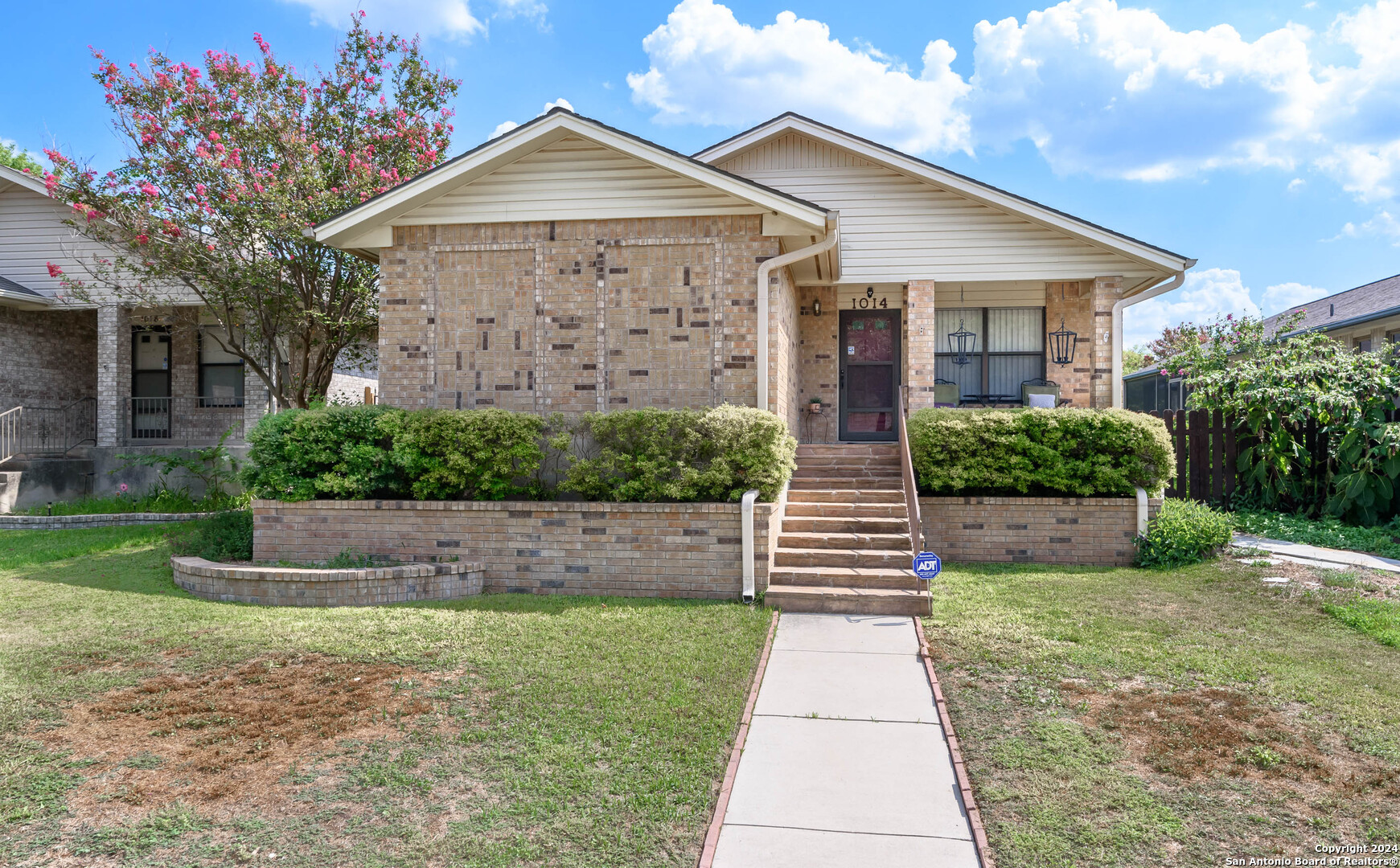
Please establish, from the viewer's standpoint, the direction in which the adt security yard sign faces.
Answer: facing the viewer

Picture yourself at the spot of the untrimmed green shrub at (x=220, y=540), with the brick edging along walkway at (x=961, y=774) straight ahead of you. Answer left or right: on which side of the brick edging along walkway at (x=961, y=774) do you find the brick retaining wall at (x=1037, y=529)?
left

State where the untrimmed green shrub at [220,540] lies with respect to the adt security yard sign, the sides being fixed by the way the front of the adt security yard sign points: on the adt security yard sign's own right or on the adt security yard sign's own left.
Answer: on the adt security yard sign's own right

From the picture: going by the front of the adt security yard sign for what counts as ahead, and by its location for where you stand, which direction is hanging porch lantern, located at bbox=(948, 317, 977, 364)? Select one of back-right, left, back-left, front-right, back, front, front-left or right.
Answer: back

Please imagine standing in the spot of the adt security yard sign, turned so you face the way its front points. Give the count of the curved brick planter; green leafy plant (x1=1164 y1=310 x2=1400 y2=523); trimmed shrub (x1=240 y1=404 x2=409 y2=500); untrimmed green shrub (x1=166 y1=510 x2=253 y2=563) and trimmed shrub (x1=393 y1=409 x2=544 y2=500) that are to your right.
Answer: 4

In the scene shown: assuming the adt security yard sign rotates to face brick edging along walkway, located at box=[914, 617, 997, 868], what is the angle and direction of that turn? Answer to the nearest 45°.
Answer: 0° — it already faces it

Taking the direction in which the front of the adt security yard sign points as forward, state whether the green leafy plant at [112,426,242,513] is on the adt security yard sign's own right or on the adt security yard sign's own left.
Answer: on the adt security yard sign's own right

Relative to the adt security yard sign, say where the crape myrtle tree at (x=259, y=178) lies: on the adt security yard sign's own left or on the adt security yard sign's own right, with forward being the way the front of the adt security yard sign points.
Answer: on the adt security yard sign's own right

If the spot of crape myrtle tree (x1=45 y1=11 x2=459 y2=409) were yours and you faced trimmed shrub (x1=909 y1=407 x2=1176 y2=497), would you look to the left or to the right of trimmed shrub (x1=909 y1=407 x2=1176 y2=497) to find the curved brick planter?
right

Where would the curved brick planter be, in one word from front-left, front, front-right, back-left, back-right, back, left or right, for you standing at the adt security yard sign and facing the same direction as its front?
right

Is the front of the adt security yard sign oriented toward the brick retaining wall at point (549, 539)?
no

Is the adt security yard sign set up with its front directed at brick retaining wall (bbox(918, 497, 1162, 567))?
no

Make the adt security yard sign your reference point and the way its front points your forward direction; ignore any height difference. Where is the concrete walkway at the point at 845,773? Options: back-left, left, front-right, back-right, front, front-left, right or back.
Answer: front

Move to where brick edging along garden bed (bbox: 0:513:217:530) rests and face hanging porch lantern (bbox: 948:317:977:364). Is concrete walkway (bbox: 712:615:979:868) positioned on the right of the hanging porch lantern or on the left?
right

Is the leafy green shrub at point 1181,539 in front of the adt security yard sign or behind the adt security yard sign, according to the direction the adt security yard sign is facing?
behind

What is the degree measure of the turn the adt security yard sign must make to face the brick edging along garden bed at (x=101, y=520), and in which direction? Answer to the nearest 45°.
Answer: approximately 90° to its right

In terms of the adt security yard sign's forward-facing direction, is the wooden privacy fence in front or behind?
behind

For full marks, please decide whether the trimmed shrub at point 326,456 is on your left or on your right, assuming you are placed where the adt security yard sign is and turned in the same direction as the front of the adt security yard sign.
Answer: on your right
